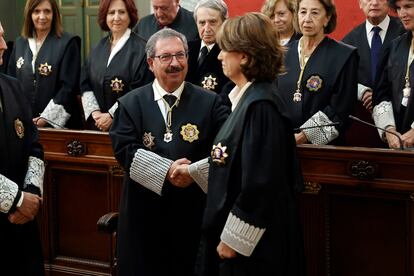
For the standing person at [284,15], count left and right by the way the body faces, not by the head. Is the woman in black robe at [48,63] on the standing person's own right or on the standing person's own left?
on the standing person's own right

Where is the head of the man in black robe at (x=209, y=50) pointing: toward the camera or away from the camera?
toward the camera

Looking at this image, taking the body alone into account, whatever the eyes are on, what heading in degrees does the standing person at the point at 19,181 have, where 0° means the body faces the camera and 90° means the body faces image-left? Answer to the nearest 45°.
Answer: approximately 315°

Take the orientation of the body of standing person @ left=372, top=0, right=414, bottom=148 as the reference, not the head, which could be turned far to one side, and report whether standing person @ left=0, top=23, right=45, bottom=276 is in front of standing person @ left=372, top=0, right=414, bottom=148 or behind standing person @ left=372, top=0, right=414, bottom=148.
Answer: in front

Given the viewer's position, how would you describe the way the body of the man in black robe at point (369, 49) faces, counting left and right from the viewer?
facing the viewer

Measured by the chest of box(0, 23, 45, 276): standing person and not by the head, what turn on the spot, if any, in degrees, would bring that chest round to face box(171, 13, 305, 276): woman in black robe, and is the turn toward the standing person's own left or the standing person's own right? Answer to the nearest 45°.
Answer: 0° — they already face them

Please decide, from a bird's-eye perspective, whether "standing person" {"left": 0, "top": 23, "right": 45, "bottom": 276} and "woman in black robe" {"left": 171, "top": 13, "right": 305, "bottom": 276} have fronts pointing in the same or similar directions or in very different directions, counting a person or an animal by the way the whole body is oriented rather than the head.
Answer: very different directions

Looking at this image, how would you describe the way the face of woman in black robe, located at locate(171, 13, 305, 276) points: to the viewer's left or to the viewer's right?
to the viewer's left

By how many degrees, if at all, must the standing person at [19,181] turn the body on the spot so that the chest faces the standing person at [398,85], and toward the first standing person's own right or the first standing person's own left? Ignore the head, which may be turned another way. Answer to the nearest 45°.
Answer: approximately 45° to the first standing person's own left

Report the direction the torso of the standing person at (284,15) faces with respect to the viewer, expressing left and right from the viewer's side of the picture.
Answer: facing the viewer and to the left of the viewer

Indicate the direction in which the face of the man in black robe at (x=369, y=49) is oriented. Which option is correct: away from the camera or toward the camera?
toward the camera

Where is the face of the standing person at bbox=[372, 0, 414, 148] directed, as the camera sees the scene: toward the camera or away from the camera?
toward the camera

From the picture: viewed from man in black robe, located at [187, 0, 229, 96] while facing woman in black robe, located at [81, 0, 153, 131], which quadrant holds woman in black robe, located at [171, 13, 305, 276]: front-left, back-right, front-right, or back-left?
back-left
